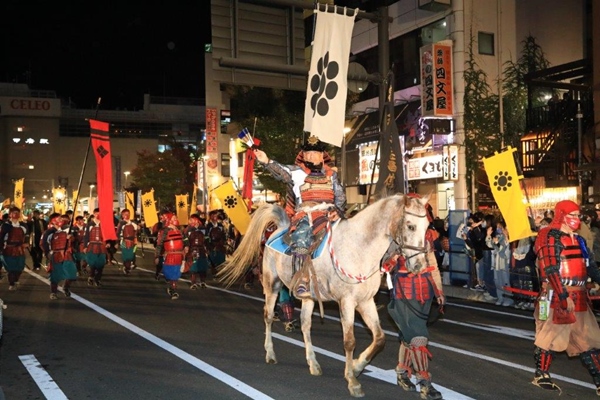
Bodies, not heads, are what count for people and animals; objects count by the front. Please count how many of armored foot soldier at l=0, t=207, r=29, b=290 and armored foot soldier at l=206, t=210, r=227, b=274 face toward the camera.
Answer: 2

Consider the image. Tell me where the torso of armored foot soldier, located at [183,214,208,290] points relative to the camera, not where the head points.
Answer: toward the camera

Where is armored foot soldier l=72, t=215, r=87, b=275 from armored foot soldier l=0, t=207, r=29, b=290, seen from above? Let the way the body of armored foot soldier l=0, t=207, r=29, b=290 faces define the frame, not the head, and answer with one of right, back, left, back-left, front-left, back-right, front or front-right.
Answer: back-left

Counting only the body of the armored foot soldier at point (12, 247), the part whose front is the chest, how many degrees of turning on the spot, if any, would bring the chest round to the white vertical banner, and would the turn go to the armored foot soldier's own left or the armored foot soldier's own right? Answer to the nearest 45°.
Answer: approximately 45° to the armored foot soldier's own left

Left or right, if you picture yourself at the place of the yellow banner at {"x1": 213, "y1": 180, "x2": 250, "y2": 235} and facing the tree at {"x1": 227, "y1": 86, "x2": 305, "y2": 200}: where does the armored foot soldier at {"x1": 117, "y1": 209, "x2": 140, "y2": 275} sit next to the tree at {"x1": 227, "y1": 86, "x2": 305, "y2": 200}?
left

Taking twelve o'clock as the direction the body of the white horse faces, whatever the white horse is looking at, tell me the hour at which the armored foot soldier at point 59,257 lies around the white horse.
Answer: The armored foot soldier is roughly at 6 o'clock from the white horse.

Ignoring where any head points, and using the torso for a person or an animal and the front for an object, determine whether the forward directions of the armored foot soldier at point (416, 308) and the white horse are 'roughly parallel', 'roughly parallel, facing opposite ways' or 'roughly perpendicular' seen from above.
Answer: roughly parallel

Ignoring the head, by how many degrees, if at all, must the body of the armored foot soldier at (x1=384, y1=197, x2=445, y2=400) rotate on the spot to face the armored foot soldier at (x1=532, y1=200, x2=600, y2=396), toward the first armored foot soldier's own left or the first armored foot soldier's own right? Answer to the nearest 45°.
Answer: approximately 45° to the first armored foot soldier's own left

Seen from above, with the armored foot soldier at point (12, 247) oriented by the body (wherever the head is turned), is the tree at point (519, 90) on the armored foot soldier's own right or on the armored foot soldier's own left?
on the armored foot soldier's own left

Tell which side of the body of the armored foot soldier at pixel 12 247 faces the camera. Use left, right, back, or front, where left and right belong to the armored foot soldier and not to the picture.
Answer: front

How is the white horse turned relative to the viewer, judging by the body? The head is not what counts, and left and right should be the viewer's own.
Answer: facing the viewer and to the right of the viewer
